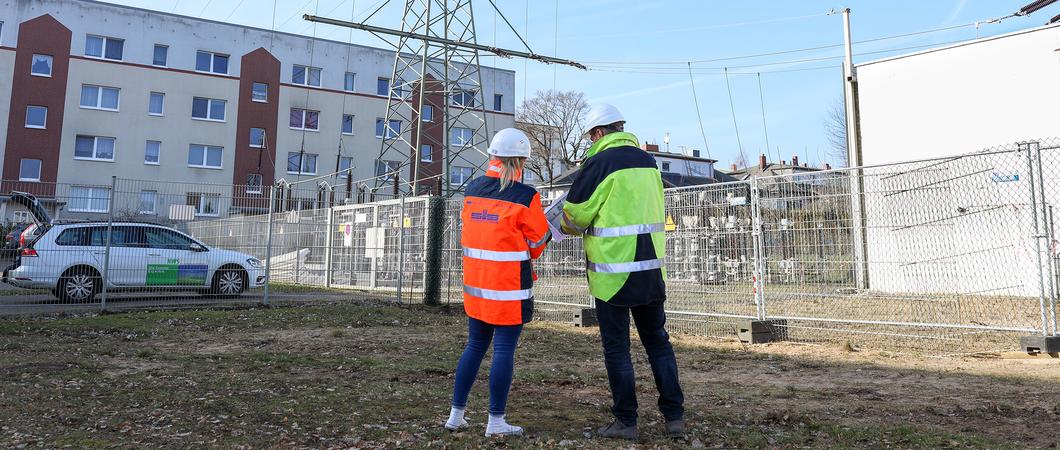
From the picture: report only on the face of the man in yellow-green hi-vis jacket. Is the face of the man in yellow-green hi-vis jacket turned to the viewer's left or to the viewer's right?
to the viewer's left

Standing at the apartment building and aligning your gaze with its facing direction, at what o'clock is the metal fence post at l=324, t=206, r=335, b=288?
The metal fence post is roughly at 1 o'clock from the apartment building.

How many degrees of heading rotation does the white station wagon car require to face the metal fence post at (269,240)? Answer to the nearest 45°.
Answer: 0° — it already faces it

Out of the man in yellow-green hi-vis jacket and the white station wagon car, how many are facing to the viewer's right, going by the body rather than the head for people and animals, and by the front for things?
1

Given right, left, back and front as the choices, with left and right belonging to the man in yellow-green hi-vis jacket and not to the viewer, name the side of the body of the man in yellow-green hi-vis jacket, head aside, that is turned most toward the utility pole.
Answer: right

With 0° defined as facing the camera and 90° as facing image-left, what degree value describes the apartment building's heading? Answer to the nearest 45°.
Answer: approximately 315°

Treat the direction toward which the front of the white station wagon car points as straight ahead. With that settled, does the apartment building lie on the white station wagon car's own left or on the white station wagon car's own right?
on the white station wagon car's own left

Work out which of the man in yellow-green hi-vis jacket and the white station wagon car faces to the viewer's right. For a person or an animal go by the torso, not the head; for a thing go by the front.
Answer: the white station wagon car

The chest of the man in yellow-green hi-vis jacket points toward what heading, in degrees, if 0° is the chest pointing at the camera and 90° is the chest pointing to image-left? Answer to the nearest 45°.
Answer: approximately 135°

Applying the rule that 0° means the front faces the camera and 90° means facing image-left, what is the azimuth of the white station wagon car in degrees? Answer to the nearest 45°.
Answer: approximately 270°

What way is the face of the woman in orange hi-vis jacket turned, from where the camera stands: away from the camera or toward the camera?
away from the camera
